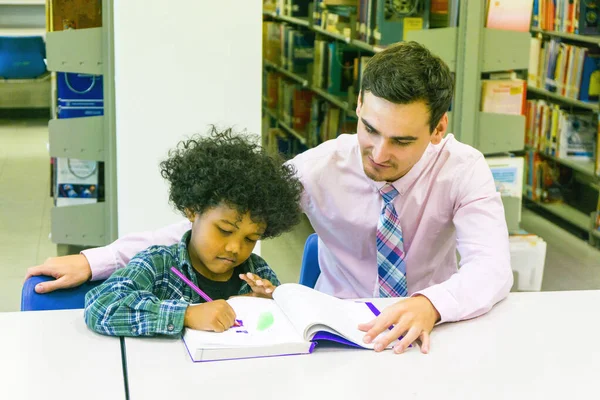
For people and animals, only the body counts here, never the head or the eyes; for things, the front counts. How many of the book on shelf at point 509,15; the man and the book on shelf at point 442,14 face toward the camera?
3

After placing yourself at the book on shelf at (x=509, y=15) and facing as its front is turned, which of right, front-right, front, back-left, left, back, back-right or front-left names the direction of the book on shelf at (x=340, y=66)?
back-right

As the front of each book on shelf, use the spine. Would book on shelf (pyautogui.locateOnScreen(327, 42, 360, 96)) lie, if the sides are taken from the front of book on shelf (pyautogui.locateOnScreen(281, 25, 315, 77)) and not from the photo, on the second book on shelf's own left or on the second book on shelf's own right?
on the second book on shelf's own left

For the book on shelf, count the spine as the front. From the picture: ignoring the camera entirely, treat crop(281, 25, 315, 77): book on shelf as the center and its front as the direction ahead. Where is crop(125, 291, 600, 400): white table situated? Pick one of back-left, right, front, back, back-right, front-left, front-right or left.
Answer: front-left

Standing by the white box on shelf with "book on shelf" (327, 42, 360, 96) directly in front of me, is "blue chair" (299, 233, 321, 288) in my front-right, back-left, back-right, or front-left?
back-left

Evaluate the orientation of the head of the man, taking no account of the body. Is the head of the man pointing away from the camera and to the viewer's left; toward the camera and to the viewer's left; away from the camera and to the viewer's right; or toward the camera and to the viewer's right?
toward the camera and to the viewer's left

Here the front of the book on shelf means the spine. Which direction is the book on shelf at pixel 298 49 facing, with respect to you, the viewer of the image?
facing the viewer and to the left of the viewer

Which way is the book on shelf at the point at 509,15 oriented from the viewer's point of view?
toward the camera

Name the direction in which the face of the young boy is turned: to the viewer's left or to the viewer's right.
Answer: to the viewer's right

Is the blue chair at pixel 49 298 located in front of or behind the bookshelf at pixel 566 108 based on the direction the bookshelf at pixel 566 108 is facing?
in front

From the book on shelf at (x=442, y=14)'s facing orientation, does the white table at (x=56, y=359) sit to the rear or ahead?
ahead

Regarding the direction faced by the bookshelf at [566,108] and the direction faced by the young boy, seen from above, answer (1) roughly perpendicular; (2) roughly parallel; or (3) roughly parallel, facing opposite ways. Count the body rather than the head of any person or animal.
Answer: roughly perpendicular

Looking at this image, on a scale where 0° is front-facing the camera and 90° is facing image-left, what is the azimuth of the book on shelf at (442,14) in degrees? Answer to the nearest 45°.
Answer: approximately 0°

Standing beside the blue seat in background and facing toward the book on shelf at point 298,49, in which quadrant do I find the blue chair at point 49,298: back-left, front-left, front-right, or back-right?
front-right

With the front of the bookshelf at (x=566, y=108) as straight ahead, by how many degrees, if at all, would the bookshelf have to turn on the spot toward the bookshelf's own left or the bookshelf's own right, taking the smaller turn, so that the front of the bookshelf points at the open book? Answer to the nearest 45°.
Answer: approximately 45° to the bookshelf's own left
